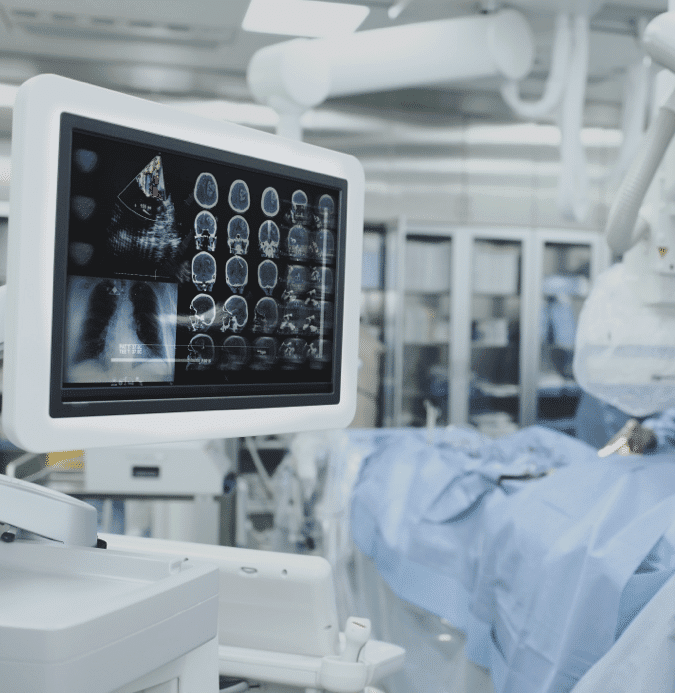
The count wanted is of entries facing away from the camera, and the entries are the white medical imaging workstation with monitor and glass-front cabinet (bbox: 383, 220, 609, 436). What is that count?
0

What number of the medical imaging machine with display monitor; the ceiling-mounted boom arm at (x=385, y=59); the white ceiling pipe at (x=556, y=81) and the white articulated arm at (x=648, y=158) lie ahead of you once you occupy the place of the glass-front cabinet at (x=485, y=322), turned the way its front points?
4

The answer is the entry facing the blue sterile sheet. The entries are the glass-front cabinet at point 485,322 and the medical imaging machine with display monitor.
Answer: the glass-front cabinet

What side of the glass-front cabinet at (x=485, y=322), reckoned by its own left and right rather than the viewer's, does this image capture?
front

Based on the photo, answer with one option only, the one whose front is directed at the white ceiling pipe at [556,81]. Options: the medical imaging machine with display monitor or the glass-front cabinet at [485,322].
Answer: the glass-front cabinet

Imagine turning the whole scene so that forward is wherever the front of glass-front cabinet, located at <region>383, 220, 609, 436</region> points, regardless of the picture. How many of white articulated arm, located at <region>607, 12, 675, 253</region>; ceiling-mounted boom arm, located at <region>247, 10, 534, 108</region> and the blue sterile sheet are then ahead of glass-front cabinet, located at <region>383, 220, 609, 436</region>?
3

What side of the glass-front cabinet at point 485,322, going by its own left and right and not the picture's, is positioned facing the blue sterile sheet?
front

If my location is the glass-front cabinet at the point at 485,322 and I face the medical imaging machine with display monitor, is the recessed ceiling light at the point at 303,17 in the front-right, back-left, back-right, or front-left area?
front-right

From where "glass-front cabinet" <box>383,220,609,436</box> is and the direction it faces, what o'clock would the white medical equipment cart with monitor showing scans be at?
The white medical equipment cart with monitor showing scans is roughly at 12 o'clock from the glass-front cabinet.

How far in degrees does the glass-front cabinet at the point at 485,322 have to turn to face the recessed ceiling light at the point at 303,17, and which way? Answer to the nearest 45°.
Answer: approximately 45° to its right

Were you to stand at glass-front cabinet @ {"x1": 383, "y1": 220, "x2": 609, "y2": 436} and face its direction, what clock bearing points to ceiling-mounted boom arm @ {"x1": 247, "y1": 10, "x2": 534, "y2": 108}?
The ceiling-mounted boom arm is roughly at 12 o'clock from the glass-front cabinet.
